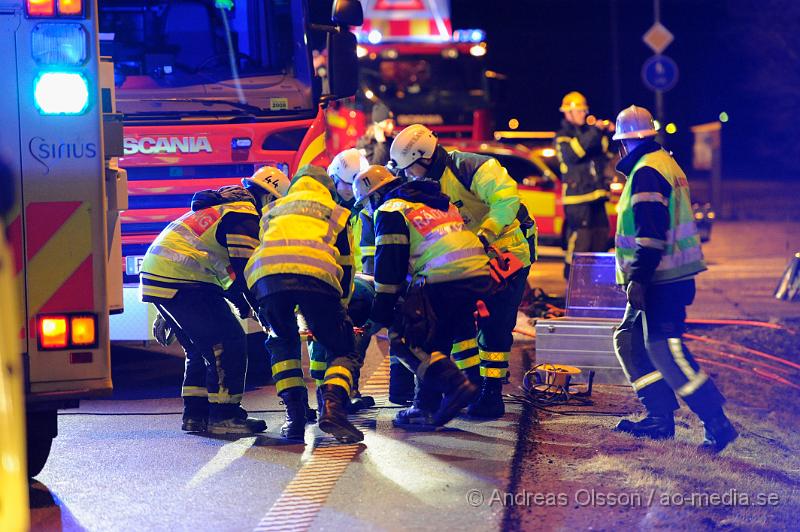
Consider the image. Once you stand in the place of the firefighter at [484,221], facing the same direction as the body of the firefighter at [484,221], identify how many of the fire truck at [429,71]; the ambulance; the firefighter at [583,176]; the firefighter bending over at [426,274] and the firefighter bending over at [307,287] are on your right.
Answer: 2

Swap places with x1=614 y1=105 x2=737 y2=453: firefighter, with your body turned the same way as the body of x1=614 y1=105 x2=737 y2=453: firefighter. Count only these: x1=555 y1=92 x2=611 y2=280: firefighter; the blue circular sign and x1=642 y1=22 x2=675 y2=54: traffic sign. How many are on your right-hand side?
3

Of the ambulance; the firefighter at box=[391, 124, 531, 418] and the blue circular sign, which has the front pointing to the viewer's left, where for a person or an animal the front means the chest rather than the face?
the firefighter

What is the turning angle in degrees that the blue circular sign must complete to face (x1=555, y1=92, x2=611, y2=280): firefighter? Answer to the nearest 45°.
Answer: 0° — it already faces them

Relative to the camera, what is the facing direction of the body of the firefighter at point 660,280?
to the viewer's left

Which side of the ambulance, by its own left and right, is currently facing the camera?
back

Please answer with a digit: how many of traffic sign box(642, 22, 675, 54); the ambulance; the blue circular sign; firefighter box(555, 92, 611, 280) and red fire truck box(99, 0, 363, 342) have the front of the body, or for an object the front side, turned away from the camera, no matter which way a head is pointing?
1

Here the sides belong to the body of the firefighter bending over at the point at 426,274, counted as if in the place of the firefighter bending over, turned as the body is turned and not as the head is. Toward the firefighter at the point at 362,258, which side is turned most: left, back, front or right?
front

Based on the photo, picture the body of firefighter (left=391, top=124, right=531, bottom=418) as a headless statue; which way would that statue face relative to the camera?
to the viewer's left

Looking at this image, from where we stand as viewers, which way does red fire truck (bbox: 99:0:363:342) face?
facing the viewer

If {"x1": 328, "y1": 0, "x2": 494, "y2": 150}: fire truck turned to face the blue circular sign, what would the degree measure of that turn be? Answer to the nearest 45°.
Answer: approximately 45° to its left

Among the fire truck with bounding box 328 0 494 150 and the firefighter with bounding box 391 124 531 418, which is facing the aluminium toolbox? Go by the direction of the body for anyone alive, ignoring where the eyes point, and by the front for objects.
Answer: the fire truck

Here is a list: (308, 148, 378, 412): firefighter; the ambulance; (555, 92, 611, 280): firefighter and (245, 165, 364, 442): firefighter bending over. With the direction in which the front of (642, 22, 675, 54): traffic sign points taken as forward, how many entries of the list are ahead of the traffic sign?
4

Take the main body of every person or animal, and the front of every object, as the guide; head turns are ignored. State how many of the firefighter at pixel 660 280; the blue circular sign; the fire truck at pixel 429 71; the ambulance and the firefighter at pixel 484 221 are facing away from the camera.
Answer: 1

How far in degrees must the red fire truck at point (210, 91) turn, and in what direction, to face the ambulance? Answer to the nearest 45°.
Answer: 0° — it already faces it

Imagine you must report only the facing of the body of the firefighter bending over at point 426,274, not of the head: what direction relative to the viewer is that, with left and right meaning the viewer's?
facing away from the viewer and to the left of the viewer
